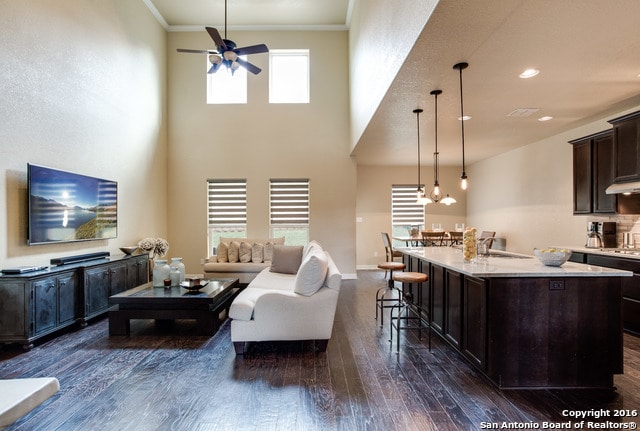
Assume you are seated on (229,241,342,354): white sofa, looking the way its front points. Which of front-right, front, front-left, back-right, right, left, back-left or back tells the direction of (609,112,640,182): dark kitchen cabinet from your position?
back

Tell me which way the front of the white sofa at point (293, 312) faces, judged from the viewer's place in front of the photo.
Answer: facing to the left of the viewer

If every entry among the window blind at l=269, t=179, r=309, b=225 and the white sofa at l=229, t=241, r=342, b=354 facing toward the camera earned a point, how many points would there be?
1

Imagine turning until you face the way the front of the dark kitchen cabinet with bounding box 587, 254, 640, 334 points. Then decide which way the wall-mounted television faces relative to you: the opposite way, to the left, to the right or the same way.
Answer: the opposite way

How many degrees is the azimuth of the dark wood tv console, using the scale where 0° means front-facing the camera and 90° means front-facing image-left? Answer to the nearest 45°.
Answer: approximately 315°

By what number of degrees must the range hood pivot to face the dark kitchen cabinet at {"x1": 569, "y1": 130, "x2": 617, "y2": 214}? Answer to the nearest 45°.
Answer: approximately 90° to its right

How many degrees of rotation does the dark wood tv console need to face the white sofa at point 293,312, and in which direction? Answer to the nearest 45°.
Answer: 0° — it already faces it

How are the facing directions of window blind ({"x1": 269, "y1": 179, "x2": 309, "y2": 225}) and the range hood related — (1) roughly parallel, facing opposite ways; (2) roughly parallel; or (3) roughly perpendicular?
roughly perpendicular

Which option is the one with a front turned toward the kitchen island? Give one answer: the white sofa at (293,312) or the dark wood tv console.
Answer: the dark wood tv console

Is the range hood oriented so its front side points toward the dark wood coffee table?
yes

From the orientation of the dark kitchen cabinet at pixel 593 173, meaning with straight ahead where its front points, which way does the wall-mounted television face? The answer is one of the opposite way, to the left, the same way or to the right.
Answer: the opposite way

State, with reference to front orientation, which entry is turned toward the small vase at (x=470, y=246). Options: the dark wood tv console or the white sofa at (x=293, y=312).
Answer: the dark wood tv console
